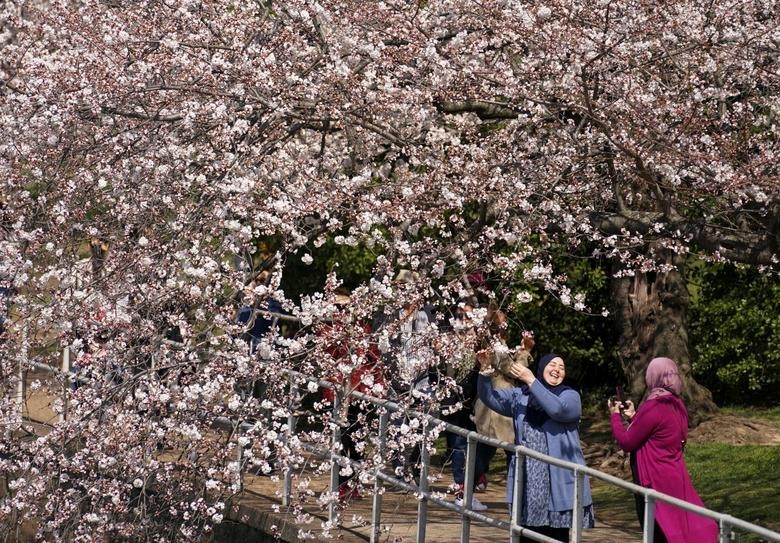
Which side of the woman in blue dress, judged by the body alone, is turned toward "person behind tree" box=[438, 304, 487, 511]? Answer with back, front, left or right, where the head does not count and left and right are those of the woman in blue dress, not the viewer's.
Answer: right

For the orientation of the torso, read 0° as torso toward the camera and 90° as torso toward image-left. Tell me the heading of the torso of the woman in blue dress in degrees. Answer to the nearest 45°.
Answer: approximately 45°

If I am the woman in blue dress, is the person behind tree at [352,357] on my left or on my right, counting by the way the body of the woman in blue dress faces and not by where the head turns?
on my right
